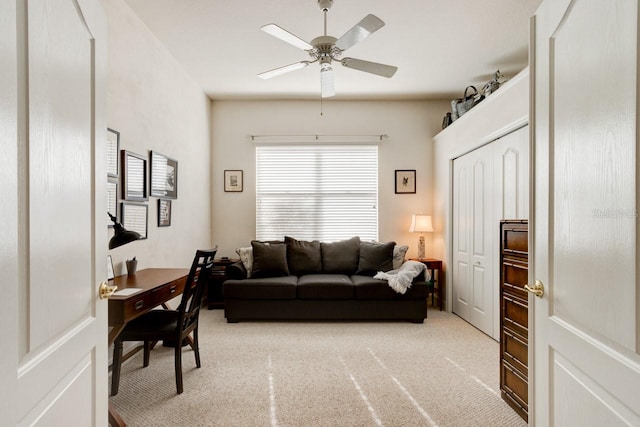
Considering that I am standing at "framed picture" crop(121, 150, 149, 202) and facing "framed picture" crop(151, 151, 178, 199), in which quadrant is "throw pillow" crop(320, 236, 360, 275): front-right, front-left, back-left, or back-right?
front-right

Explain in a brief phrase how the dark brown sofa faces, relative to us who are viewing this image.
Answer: facing the viewer

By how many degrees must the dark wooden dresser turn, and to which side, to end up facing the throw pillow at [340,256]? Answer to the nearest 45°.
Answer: approximately 45° to its right

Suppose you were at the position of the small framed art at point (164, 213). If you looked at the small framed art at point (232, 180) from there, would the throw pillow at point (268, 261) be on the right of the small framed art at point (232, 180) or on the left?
right

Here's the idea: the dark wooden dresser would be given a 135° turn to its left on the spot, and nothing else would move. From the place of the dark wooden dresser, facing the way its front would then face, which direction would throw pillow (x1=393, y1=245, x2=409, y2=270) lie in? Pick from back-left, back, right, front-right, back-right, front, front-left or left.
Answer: back

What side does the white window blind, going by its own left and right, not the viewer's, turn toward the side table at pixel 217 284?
right

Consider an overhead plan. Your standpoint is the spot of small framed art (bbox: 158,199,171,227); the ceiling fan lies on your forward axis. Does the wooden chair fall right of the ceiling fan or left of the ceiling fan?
right

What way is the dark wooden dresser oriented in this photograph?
to the viewer's left

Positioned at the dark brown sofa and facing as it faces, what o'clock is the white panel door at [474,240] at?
The white panel door is roughly at 9 o'clock from the dark brown sofa.

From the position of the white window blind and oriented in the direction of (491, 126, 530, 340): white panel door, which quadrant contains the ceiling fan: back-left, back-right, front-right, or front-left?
front-right

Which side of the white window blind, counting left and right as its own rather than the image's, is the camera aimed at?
front

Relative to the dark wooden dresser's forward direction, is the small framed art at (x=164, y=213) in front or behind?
in front

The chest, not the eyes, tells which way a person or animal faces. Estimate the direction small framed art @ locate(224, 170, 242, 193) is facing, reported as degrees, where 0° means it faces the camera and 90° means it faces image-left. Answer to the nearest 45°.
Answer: approximately 0°
